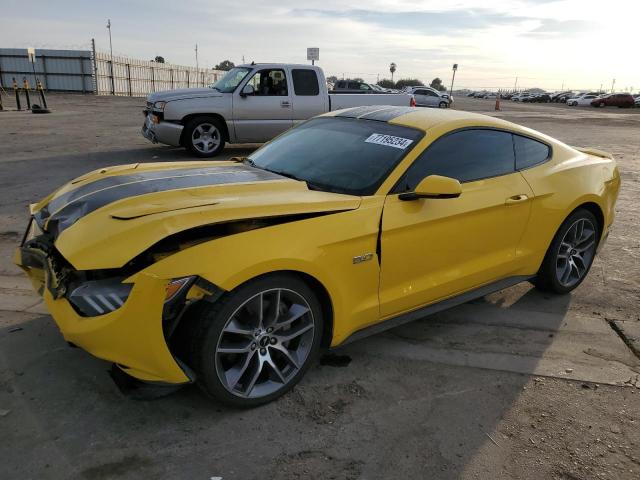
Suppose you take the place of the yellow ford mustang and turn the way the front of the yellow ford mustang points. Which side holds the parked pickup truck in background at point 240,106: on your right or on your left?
on your right

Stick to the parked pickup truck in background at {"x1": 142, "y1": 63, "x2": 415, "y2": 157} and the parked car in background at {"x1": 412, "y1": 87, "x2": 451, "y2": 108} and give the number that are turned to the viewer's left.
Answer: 1

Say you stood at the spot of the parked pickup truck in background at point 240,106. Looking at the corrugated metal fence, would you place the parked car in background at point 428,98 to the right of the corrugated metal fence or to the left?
right

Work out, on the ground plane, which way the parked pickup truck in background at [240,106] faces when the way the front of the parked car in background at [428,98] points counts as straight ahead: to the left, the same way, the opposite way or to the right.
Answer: the opposite way

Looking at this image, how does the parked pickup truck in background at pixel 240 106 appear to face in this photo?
to the viewer's left

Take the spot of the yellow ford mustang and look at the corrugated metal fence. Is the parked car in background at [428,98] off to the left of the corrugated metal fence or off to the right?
right

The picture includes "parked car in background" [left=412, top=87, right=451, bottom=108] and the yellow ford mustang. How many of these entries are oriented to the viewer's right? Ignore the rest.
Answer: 1

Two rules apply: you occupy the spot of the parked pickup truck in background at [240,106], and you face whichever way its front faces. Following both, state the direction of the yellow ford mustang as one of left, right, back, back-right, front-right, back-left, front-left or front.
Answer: left

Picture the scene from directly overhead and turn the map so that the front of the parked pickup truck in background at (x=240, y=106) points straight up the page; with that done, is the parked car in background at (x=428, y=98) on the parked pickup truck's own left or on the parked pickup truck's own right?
on the parked pickup truck's own right

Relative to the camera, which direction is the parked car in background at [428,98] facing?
to the viewer's right

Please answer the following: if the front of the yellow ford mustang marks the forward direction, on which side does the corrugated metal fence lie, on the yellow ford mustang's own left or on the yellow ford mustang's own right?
on the yellow ford mustang's own right

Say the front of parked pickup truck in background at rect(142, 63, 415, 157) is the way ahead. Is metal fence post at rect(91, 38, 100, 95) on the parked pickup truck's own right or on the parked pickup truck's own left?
on the parked pickup truck's own right
